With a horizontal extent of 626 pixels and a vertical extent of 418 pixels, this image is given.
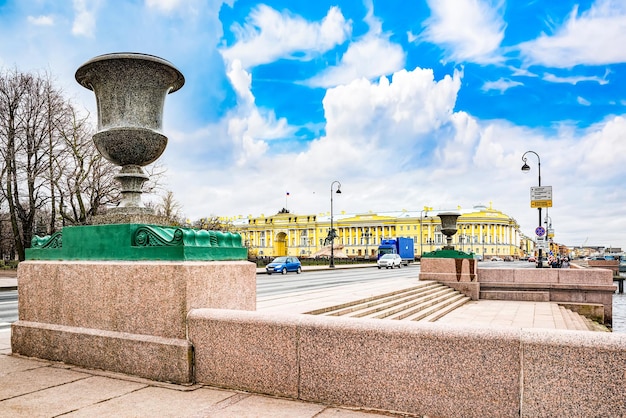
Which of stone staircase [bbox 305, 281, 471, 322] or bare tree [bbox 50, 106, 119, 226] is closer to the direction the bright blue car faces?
the bare tree

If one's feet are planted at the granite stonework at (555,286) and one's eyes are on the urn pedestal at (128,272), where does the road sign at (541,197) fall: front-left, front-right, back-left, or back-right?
back-right

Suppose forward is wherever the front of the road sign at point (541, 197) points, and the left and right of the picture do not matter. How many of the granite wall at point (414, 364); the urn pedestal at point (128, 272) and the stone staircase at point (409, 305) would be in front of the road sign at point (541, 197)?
3

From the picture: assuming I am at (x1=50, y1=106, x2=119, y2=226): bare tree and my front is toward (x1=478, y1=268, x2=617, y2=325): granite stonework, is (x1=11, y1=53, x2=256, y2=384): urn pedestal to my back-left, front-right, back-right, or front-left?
front-right

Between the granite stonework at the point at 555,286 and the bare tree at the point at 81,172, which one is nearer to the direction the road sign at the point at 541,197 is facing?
the granite stonework

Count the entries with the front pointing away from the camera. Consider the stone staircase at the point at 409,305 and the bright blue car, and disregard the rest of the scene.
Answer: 0

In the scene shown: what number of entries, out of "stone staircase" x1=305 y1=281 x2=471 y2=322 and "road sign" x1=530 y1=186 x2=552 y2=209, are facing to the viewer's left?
0

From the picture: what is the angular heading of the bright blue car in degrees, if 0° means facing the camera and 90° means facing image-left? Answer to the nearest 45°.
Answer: approximately 45°

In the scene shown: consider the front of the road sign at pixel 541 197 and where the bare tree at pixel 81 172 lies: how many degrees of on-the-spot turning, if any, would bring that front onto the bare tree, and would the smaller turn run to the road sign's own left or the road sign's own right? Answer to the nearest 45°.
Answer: approximately 90° to the road sign's own right

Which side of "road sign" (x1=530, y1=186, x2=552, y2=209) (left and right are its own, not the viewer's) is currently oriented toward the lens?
front

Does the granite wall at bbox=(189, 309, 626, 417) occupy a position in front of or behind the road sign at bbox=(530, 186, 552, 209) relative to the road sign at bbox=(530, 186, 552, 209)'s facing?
in front

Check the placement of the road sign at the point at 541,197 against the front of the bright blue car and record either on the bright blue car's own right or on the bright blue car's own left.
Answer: on the bright blue car's own left

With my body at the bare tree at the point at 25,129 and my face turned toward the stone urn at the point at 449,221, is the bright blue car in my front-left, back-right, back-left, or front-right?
front-left
